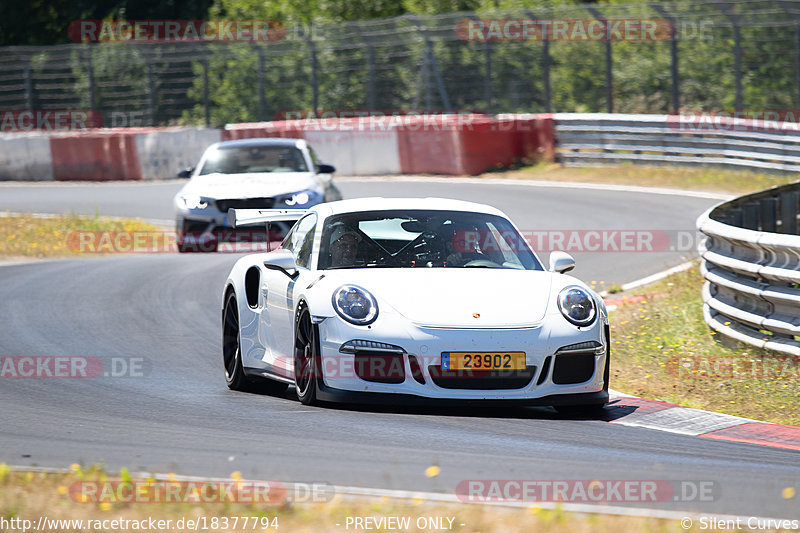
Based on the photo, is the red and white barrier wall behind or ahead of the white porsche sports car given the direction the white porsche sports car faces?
behind

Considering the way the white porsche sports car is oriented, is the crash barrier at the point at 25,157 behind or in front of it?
behind

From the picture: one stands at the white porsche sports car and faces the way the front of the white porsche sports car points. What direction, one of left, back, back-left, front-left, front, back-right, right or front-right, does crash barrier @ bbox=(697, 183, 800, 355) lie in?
back-left

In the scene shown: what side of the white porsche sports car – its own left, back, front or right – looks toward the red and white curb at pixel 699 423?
front

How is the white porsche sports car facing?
toward the camera

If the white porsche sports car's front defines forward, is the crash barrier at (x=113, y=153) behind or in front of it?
behind

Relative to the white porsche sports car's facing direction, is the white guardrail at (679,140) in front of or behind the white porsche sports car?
behind

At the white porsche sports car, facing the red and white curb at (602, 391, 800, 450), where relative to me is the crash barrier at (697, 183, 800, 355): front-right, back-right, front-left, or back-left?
front-left

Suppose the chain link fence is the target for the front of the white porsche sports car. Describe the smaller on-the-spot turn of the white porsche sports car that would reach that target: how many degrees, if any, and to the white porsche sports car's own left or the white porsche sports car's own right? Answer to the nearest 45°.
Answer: approximately 180°

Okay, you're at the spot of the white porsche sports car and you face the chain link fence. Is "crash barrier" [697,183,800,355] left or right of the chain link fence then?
right
